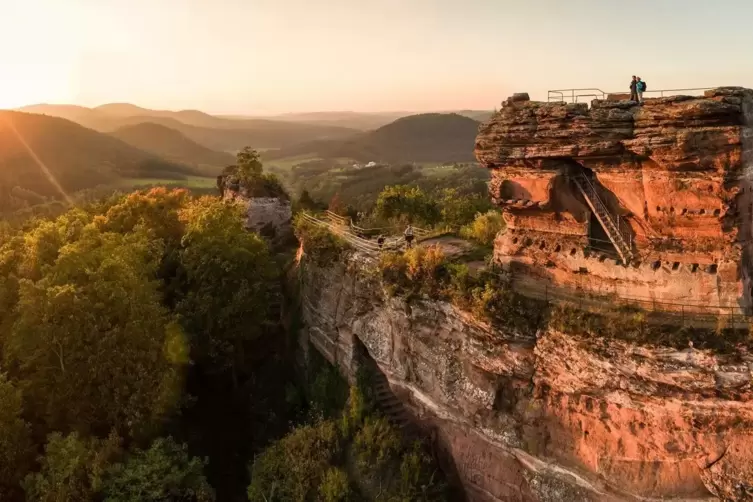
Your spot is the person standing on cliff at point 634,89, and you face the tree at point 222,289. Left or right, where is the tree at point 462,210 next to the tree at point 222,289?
right

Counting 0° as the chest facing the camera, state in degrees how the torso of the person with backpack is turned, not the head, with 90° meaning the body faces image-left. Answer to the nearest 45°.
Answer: approximately 90°

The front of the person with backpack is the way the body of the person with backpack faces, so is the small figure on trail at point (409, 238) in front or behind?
in front

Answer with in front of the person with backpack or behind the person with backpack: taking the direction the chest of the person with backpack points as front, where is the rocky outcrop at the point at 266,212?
in front

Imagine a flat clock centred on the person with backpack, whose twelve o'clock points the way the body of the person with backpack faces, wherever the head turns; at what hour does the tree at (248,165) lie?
The tree is roughly at 1 o'clock from the person with backpack.
